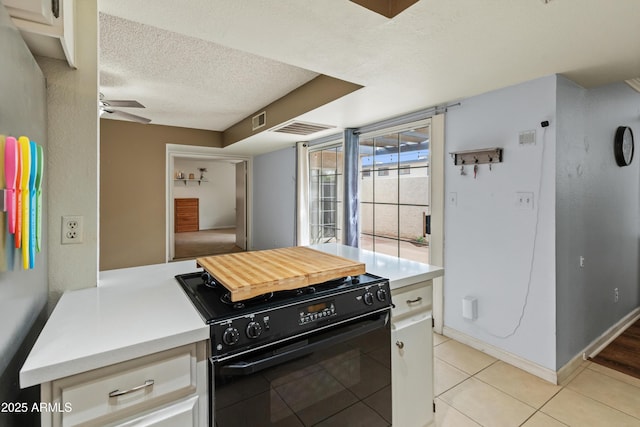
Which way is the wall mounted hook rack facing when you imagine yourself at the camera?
facing the viewer and to the left of the viewer

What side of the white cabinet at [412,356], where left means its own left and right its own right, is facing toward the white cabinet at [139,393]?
right

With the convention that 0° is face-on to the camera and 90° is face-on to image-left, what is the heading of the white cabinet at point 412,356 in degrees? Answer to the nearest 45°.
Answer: approximately 315°

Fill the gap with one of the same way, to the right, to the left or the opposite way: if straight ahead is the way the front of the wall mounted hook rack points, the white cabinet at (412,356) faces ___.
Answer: to the left

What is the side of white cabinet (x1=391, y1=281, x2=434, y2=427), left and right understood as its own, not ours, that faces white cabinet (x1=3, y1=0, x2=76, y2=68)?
right

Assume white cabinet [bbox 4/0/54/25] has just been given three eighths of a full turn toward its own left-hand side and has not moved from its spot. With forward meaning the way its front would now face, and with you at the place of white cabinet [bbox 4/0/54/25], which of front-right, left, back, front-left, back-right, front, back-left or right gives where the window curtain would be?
front-right

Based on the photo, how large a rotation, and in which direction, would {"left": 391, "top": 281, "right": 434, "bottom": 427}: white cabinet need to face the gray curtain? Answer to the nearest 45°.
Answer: approximately 135° to its left

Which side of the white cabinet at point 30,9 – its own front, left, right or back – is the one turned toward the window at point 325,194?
left

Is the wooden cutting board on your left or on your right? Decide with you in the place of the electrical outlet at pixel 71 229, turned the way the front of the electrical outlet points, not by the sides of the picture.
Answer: on your left

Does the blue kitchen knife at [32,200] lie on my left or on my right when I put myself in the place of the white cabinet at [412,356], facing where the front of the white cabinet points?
on my right

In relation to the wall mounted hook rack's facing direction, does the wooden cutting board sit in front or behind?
in front

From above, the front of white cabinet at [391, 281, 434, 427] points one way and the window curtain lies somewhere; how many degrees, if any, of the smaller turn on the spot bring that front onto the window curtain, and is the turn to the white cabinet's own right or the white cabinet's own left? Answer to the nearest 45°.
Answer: approximately 180°

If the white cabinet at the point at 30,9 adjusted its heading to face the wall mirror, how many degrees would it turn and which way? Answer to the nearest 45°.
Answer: approximately 45° to its left

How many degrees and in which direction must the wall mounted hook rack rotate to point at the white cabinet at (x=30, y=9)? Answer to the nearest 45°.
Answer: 0° — it already faces it

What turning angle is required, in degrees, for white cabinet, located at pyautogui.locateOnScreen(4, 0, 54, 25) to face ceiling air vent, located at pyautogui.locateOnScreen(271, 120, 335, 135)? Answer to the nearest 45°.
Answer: approximately 90° to its left
